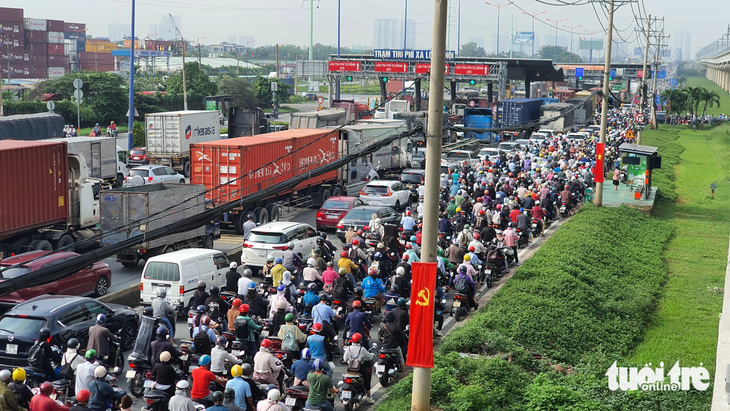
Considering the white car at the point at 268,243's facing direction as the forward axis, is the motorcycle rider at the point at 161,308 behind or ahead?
behind

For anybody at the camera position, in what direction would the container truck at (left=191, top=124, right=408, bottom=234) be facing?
facing away from the viewer and to the right of the viewer

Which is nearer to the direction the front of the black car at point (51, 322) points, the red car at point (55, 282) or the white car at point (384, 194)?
the white car

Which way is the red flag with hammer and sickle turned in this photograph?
toward the camera

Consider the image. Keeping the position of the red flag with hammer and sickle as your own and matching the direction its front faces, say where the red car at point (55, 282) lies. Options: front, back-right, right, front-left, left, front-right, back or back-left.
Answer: back-right

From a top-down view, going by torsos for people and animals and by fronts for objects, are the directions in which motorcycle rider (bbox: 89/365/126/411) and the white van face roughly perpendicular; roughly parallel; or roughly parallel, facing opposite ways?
roughly parallel

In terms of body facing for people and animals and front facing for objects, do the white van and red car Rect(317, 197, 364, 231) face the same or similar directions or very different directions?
same or similar directions

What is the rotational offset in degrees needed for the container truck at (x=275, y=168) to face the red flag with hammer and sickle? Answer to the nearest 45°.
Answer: approximately 135° to its right

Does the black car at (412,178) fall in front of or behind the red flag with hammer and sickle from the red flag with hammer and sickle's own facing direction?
behind

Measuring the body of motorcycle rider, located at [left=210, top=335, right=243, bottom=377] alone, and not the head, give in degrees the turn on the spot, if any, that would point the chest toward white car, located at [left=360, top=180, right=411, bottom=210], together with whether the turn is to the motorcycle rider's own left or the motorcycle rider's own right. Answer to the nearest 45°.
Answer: approximately 45° to the motorcycle rider's own left

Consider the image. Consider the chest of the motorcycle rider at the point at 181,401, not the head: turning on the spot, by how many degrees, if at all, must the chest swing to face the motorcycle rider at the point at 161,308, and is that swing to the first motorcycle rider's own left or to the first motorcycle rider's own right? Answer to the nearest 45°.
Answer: approximately 45° to the first motorcycle rider's own left

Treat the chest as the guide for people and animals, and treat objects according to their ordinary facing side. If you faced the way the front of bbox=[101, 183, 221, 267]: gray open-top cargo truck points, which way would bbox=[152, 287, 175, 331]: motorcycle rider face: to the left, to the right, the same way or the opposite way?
the same way

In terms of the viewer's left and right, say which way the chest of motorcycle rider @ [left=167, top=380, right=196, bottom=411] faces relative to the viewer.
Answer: facing away from the viewer and to the right of the viewer

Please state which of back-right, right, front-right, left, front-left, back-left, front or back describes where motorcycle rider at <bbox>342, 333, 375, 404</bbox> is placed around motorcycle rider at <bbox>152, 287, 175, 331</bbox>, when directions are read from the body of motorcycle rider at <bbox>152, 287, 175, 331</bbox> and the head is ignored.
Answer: right

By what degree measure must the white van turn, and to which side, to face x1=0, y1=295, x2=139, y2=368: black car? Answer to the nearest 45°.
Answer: approximately 180°

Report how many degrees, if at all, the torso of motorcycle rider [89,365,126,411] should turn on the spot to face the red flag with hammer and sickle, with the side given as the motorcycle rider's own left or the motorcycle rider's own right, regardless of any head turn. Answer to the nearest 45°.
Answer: approximately 45° to the motorcycle rider's own right

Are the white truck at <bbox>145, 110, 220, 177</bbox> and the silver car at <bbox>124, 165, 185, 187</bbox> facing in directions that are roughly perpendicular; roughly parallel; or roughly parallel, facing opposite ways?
roughly parallel

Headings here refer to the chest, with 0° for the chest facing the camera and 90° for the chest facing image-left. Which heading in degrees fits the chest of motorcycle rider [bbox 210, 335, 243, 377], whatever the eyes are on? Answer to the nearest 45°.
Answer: approximately 225°

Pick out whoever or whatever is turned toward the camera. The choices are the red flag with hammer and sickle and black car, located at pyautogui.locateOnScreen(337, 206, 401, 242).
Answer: the red flag with hammer and sickle

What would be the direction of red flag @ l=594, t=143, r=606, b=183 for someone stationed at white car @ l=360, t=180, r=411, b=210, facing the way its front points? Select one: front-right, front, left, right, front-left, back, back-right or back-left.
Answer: front-right

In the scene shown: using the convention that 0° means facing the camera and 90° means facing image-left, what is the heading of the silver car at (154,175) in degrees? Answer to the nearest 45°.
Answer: approximately 225°

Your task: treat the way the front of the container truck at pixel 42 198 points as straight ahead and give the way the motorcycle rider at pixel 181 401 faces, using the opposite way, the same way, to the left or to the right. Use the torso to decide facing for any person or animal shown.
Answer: the same way

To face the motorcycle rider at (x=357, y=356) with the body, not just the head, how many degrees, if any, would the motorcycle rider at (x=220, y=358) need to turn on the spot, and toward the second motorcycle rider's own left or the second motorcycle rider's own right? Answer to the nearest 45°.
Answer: approximately 45° to the second motorcycle rider's own right

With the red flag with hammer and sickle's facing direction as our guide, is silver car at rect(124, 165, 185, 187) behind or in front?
behind
